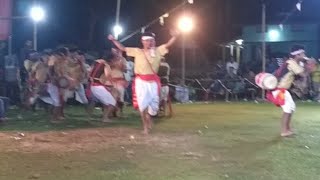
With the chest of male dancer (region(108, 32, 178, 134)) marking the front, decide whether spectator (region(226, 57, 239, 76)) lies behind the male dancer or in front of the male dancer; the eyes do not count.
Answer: behind

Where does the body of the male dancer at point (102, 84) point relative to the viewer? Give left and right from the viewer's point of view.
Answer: facing to the right of the viewer

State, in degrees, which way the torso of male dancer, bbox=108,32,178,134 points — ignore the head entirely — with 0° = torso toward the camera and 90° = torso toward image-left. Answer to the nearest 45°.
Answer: approximately 0°

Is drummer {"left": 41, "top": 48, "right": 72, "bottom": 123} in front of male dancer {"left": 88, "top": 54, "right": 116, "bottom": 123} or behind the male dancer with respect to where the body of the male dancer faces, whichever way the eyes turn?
behind

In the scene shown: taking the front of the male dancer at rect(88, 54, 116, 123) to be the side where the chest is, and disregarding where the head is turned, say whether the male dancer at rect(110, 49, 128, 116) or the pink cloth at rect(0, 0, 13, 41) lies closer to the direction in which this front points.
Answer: the male dancer
